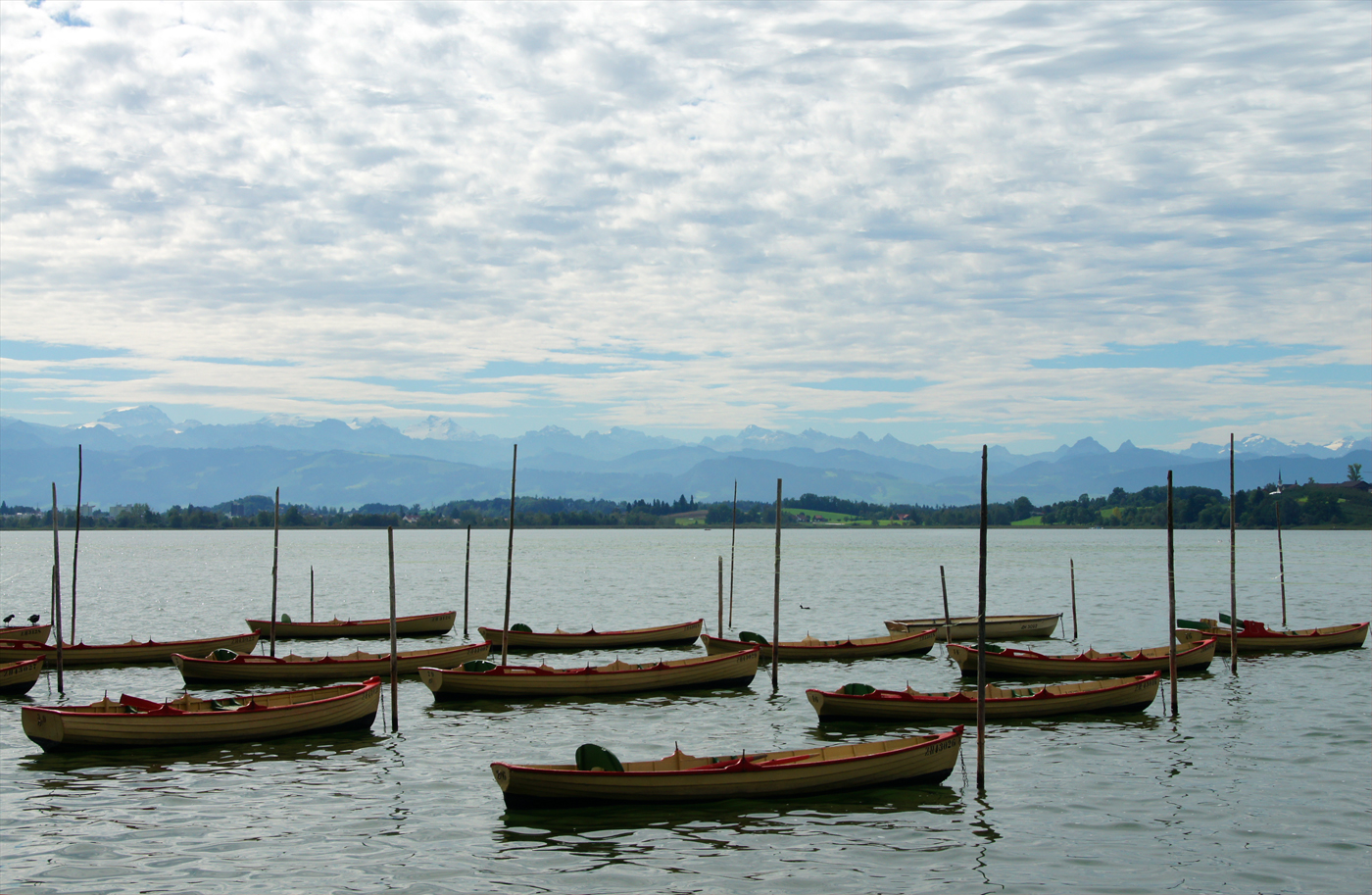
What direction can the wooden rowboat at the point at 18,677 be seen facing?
to the viewer's right

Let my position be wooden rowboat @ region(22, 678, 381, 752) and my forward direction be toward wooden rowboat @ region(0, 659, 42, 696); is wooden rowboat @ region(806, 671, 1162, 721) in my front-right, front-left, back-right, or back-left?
back-right

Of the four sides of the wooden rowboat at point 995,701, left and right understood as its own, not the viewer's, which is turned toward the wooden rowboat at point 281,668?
back

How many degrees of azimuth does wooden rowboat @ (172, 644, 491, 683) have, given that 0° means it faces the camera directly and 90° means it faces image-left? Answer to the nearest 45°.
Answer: approximately 270°

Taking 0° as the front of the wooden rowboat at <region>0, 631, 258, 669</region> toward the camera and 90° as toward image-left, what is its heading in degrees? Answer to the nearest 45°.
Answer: approximately 270°

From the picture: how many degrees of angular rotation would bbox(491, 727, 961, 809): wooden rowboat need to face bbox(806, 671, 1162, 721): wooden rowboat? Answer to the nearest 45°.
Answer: approximately 45° to its left

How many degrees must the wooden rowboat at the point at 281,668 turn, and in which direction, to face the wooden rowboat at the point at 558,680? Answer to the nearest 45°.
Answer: approximately 45° to its right

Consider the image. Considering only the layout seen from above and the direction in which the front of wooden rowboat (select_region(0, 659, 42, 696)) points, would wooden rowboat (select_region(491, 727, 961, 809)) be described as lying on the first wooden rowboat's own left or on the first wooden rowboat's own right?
on the first wooden rowboat's own right

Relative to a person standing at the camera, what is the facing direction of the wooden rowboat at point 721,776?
facing to the right of the viewer

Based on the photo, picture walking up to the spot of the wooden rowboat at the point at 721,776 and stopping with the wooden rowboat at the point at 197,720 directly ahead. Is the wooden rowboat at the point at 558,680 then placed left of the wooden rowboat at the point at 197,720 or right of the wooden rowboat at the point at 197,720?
right

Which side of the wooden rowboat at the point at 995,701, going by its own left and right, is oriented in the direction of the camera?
right

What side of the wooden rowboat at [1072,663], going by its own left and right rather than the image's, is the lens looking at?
right

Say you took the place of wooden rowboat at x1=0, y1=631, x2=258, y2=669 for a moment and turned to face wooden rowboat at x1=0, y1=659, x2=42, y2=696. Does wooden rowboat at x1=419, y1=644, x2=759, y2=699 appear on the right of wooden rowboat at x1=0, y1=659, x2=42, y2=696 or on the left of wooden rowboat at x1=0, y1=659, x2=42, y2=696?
left
